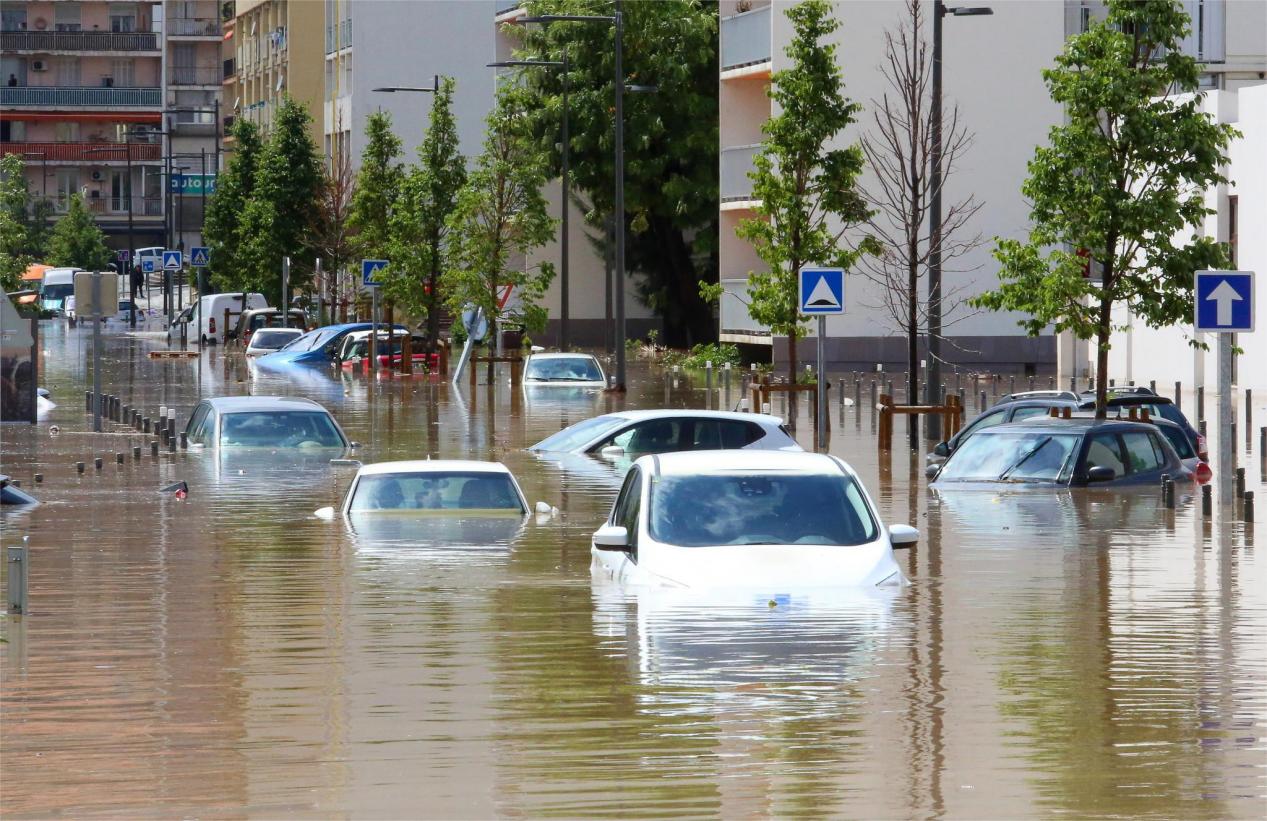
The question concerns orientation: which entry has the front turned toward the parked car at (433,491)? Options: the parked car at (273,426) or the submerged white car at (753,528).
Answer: the parked car at (273,426)

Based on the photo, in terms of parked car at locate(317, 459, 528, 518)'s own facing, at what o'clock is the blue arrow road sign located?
The blue arrow road sign is roughly at 9 o'clock from the parked car.

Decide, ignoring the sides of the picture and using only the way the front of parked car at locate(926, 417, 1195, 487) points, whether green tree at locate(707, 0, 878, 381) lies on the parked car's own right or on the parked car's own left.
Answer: on the parked car's own right

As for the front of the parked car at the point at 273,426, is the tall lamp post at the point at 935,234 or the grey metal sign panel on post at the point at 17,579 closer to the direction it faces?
the grey metal sign panel on post

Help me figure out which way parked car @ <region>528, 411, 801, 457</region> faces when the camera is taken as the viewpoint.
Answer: facing the viewer and to the left of the viewer

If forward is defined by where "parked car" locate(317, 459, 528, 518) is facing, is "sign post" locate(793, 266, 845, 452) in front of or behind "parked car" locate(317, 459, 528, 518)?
behind

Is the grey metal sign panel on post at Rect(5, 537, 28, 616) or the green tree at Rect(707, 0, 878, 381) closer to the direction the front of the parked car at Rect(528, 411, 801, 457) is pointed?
the grey metal sign panel on post

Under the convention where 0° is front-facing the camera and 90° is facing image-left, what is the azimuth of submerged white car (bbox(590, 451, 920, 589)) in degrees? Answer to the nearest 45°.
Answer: approximately 0°

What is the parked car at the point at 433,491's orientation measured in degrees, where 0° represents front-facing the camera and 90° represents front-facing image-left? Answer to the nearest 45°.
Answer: approximately 0°

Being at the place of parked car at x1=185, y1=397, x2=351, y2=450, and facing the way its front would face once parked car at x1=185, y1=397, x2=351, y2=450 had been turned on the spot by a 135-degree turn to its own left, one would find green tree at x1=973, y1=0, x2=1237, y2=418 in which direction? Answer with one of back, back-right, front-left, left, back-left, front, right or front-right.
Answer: front-right

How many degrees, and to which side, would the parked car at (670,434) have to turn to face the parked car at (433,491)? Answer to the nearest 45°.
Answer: approximately 45° to its left

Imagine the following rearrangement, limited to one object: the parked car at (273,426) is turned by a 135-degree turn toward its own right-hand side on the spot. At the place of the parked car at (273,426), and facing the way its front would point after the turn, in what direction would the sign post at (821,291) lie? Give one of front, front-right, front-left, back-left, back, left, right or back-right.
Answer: back-right
